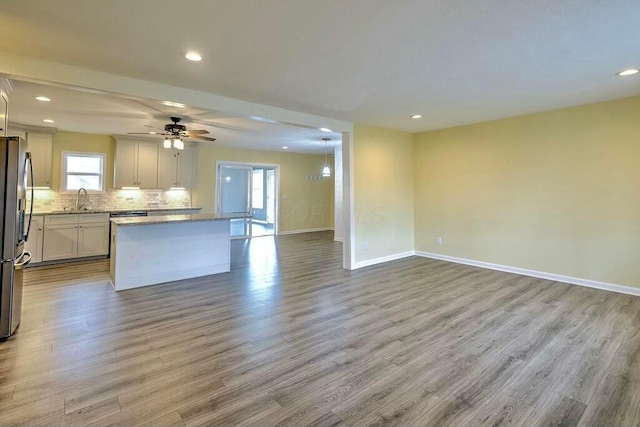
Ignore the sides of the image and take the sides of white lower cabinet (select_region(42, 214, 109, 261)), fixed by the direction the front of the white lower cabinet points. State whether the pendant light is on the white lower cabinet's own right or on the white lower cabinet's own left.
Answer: on the white lower cabinet's own left

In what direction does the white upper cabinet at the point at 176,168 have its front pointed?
toward the camera

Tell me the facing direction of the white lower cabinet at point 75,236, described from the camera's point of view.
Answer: facing the viewer

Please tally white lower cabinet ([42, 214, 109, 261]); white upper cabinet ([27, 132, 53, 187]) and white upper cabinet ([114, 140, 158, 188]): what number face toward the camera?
3

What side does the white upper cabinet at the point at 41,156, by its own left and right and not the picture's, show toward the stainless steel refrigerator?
front

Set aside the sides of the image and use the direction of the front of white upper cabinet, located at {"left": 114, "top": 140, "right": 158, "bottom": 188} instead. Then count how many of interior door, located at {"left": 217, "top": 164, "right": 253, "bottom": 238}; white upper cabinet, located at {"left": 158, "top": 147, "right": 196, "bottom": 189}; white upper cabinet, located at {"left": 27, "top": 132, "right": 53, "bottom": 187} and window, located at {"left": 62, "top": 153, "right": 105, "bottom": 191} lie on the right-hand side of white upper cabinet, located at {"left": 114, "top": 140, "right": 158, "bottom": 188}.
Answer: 2

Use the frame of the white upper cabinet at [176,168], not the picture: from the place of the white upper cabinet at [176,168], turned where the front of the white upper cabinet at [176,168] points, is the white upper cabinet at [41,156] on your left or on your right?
on your right

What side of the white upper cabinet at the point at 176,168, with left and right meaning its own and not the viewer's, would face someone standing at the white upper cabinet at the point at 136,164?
right

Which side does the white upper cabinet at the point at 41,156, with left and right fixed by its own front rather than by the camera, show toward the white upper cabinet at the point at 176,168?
left

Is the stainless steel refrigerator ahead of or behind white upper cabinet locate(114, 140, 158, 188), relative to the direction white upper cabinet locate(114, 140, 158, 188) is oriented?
ahead

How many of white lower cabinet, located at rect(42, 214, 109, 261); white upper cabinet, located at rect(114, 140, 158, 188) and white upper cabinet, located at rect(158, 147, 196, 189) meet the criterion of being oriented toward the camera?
3
